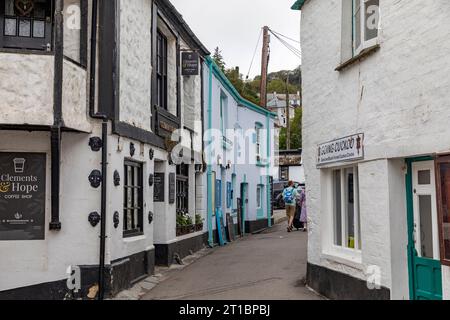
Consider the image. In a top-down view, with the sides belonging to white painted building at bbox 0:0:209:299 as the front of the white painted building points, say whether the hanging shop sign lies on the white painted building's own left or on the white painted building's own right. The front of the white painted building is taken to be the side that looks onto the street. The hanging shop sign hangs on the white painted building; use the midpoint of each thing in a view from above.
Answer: on the white painted building's own left

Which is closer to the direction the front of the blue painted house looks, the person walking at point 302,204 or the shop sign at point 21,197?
the person walking

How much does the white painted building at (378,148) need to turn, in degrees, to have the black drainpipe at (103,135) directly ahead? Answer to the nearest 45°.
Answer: approximately 45° to its right

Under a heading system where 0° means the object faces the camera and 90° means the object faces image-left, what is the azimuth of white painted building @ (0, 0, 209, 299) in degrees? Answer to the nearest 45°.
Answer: approximately 315°

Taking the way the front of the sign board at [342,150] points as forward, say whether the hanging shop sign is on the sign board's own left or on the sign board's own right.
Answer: on the sign board's own right

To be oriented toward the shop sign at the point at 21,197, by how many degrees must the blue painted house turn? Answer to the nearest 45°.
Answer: approximately 45° to its right

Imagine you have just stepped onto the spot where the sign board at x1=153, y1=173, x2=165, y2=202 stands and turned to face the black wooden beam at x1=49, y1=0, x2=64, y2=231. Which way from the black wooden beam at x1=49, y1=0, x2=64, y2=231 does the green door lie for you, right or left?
left

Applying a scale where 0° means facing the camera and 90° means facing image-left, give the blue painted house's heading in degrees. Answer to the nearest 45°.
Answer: approximately 315°
